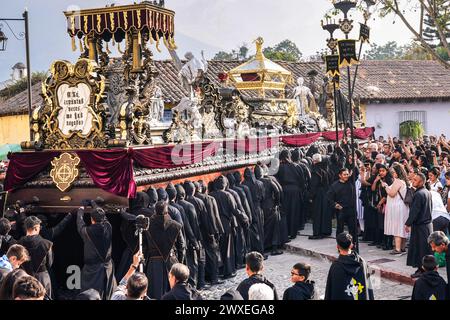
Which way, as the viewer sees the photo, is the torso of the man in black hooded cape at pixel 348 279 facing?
away from the camera

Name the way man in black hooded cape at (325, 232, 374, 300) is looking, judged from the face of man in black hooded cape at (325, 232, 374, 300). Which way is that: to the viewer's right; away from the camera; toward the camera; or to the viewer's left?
away from the camera

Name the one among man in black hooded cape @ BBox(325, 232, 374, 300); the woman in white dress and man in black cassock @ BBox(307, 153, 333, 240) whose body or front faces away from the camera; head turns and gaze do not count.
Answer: man in black hooded cape @ BBox(325, 232, 374, 300)

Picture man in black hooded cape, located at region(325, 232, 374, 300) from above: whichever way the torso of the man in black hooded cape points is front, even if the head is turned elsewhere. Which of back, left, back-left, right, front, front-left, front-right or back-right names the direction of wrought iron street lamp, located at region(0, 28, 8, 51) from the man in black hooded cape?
front-left

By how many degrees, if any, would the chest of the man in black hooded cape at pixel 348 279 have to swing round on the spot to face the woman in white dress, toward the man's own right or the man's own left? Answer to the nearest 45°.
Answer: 0° — they already face them

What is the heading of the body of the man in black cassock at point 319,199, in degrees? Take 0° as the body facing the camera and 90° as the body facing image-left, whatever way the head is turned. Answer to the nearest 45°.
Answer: approximately 90°

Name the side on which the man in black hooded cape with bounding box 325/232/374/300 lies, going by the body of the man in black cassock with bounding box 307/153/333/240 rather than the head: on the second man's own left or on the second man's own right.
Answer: on the second man's own left

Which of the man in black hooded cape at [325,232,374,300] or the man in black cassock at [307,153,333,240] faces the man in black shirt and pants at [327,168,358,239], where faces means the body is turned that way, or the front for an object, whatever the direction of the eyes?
the man in black hooded cape at [325,232,374,300]
